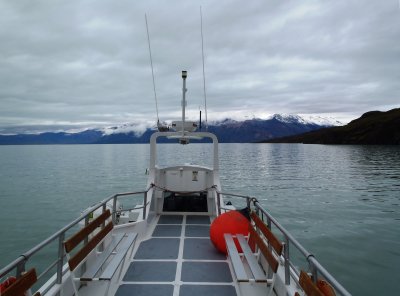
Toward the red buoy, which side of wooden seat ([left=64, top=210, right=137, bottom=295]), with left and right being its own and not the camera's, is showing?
front

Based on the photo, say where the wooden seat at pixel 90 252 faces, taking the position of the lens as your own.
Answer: facing to the right of the viewer
